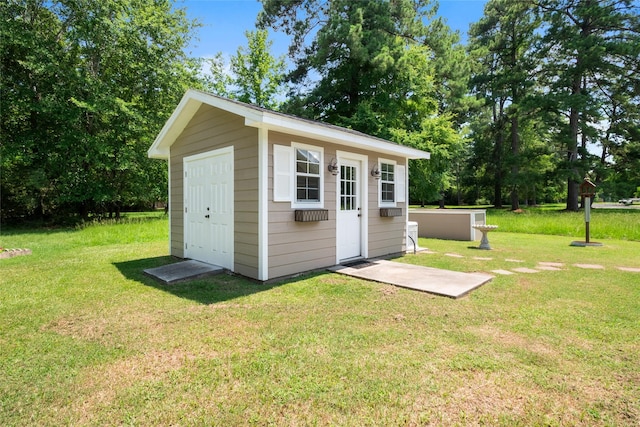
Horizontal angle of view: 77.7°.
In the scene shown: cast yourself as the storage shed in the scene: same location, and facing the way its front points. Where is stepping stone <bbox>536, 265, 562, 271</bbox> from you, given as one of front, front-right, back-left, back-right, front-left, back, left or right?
front-left

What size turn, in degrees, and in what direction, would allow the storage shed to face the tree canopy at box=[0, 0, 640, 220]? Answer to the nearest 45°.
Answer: approximately 135° to its left

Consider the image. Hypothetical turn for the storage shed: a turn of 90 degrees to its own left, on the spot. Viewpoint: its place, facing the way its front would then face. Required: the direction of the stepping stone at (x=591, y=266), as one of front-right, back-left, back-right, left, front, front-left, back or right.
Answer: front-right

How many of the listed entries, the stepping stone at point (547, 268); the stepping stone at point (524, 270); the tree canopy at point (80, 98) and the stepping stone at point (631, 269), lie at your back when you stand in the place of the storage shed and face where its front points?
1

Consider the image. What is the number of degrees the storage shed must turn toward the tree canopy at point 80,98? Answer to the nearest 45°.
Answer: approximately 180°

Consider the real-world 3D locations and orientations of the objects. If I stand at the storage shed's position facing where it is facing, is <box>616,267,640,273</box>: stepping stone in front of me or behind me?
in front

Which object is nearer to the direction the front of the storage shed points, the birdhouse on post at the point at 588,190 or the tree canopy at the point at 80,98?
the birdhouse on post

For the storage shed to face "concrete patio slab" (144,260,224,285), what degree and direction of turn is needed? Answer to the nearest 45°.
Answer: approximately 135° to its right

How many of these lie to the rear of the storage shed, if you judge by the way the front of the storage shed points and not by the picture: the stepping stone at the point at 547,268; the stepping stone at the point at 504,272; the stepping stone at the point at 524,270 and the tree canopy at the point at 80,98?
1

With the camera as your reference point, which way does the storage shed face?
facing the viewer and to the right of the viewer

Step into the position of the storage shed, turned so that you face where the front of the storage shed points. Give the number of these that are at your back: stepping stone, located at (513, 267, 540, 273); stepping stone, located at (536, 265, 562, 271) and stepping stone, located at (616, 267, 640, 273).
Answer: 0

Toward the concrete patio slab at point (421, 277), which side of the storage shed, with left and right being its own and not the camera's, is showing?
front

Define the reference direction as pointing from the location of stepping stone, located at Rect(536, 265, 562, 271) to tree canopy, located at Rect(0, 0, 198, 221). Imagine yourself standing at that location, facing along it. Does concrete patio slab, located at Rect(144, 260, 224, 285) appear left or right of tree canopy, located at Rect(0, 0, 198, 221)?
left
